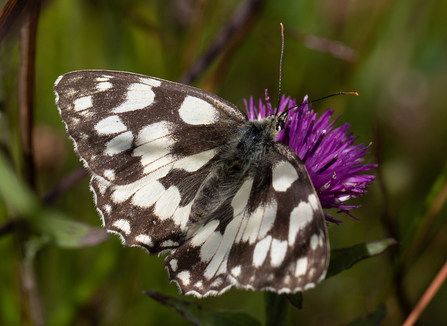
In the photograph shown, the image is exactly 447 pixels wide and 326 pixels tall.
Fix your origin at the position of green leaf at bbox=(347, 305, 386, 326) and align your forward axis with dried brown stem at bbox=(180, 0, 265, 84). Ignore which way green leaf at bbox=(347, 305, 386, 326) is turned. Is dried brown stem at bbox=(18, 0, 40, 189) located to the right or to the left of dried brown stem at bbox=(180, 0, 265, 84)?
left

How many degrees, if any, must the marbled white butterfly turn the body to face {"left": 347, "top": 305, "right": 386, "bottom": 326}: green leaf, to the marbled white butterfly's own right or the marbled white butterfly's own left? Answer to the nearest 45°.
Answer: approximately 45° to the marbled white butterfly's own right

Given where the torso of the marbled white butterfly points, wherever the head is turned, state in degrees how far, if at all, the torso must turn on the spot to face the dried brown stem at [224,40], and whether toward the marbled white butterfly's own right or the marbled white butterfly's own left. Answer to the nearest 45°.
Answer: approximately 45° to the marbled white butterfly's own left

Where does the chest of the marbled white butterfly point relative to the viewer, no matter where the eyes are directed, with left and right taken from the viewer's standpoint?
facing away from the viewer and to the right of the viewer

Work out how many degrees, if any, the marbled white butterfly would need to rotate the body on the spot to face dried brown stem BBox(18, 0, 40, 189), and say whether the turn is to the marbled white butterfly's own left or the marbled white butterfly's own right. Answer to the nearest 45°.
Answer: approximately 135° to the marbled white butterfly's own left
